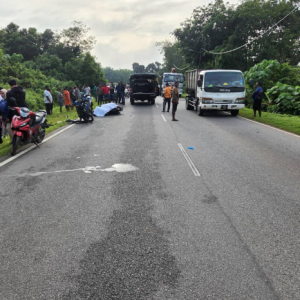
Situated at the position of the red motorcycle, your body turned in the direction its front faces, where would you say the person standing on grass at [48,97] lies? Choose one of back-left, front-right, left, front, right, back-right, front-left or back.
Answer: back-right

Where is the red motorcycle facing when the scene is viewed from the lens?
facing the viewer and to the left of the viewer

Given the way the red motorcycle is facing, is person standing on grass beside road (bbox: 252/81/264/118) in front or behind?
behind
